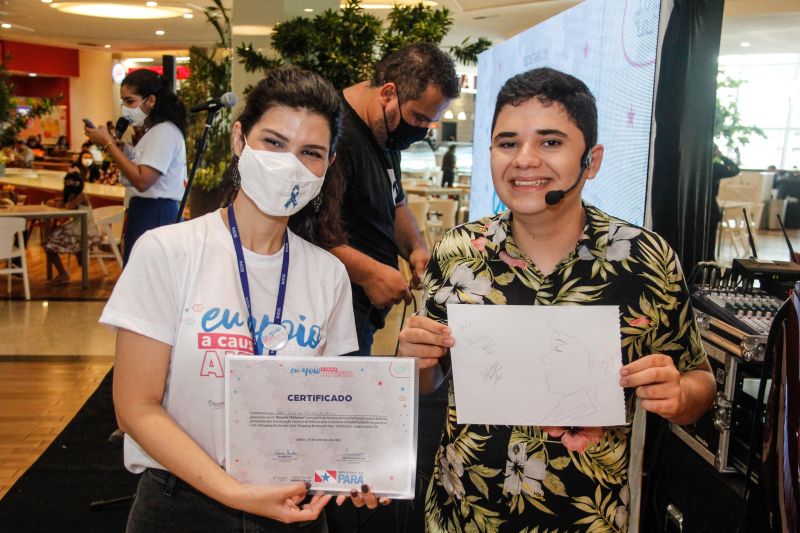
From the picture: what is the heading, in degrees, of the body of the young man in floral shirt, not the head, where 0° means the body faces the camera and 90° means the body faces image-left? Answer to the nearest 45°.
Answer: approximately 0°

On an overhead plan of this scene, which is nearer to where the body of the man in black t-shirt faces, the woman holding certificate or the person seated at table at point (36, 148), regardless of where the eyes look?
the woman holding certificate

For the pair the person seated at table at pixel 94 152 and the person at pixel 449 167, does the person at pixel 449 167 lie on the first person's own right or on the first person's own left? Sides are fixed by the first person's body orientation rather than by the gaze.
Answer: on the first person's own left

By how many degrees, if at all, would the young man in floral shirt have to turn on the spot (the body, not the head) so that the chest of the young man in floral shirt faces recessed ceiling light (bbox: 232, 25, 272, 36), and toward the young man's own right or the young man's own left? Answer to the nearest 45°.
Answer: approximately 135° to the young man's own right

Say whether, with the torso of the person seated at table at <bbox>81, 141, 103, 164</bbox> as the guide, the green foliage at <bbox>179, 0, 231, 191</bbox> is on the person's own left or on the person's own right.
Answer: on the person's own left

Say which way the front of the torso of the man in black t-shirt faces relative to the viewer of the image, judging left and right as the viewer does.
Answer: facing the viewer and to the right of the viewer

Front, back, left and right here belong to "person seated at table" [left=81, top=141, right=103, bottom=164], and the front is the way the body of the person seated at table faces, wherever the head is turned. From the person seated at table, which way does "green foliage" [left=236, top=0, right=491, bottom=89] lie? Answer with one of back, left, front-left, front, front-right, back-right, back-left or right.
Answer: front-left

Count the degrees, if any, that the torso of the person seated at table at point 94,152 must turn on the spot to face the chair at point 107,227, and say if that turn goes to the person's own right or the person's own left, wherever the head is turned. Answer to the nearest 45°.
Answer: approximately 45° to the person's own left

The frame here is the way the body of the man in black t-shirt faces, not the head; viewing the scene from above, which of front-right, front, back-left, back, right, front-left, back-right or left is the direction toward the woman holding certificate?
front-right

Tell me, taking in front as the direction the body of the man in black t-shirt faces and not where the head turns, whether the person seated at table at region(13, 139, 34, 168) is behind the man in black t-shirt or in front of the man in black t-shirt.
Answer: behind
